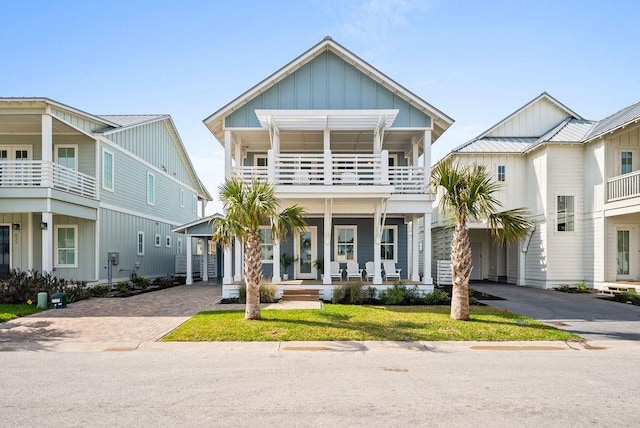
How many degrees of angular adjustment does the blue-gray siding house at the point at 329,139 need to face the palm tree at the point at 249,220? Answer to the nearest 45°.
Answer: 0° — it already faces it

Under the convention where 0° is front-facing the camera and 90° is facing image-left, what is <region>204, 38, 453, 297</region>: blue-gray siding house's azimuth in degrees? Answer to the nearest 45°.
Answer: approximately 0°

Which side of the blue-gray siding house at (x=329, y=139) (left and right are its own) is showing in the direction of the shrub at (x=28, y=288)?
right
